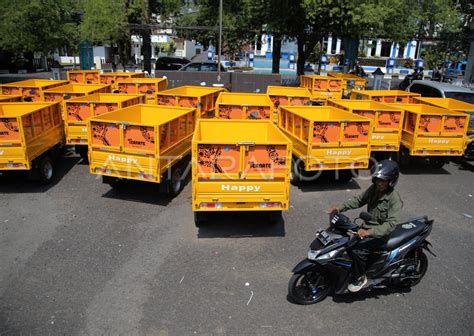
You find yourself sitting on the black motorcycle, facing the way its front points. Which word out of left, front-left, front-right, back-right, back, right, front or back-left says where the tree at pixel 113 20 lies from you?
right

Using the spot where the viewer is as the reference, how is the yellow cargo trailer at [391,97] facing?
facing away from the viewer and to the left of the viewer

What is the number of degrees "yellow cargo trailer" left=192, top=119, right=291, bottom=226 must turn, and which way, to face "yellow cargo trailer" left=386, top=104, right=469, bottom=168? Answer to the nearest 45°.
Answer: approximately 45° to its right

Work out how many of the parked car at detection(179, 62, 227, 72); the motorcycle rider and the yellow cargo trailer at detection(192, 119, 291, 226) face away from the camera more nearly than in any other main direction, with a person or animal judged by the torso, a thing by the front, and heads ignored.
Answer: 1

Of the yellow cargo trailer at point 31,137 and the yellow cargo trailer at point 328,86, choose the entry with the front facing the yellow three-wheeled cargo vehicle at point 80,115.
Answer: the yellow cargo trailer at point 31,137

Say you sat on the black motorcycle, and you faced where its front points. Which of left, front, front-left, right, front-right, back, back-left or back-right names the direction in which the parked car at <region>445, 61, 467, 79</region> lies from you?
back-right

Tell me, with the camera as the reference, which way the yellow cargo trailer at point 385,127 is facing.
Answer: facing away from the viewer and to the left of the viewer

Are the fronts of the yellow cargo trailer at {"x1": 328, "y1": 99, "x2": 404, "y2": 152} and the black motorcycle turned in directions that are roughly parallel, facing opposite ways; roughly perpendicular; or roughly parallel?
roughly perpendicular

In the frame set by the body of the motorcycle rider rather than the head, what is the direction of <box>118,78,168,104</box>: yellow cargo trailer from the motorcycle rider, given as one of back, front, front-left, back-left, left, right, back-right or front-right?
right

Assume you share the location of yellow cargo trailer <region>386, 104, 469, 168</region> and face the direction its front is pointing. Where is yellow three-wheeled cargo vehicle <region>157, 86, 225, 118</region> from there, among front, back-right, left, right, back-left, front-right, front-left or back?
front-left

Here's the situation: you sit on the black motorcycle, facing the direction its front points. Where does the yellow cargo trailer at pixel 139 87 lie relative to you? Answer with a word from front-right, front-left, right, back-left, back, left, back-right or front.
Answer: right

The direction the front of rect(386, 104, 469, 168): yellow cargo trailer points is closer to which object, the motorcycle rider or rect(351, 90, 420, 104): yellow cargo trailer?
the yellow cargo trailer

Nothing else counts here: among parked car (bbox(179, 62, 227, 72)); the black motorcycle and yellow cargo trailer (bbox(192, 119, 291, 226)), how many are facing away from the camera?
1

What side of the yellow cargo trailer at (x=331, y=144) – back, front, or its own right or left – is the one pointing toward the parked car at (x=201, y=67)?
front

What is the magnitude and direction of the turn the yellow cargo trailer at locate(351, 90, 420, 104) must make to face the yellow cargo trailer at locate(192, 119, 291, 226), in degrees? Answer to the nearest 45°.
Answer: approximately 135° to its left
